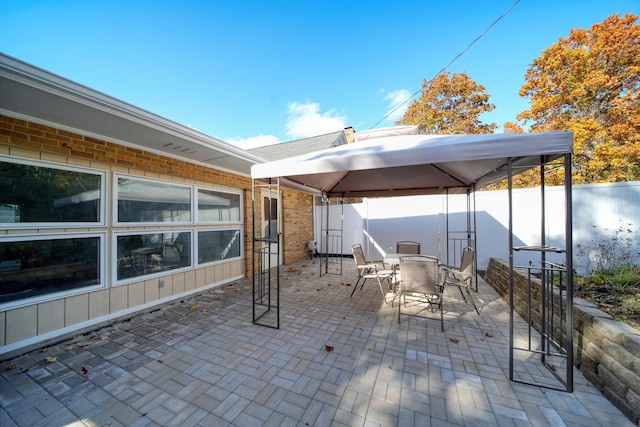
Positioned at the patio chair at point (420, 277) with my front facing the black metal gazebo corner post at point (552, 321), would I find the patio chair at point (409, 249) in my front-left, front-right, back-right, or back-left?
back-left

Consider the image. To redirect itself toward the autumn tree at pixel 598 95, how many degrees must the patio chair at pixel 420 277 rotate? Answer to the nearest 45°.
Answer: approximately 45° to its right

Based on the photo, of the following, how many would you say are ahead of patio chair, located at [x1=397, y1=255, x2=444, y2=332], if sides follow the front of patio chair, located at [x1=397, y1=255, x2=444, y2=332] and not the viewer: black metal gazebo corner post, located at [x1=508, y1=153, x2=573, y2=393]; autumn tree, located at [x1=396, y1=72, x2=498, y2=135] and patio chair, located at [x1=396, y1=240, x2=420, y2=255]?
2

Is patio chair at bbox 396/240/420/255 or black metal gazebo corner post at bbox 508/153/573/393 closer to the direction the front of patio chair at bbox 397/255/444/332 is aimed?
the patio chair

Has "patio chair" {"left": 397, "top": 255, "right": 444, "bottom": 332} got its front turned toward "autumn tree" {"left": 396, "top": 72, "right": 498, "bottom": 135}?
yes

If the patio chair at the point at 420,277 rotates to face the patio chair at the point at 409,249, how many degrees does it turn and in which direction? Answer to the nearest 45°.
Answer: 0° — it already faces it

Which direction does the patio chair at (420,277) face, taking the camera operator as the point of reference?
facing away from the viewer

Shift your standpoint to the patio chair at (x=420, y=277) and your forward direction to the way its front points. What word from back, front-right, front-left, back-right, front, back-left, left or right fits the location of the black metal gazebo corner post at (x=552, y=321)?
back-right

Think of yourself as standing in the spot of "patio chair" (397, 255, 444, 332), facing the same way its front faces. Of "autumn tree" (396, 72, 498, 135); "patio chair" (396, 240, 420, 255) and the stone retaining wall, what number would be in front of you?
2

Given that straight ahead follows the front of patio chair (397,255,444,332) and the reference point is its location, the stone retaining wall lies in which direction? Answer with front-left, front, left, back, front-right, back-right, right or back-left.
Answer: back-right
